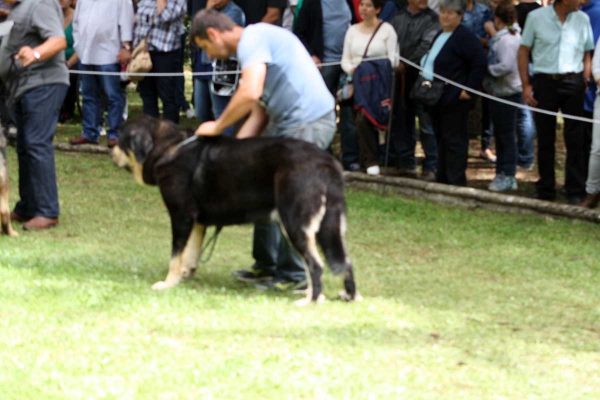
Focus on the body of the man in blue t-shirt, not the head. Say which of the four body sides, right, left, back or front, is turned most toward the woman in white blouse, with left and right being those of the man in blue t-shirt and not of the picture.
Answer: right

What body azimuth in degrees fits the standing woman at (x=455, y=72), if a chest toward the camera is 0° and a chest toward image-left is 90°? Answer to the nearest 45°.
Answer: approximately 45°

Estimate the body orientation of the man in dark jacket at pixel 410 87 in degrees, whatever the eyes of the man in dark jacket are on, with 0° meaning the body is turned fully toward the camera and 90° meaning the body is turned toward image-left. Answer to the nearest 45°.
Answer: approximately 45°

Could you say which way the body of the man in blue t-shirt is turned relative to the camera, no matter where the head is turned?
to the viewer's left

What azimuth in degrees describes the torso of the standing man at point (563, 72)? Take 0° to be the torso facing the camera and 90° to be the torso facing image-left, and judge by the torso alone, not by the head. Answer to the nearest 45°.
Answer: approximately 0°

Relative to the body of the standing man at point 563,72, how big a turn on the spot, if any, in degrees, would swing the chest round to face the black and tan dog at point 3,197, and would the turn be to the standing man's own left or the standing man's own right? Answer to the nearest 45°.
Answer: approximately 45° to the standing man's own right

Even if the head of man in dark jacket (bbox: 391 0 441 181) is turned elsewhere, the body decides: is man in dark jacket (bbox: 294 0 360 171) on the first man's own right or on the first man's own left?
on the first man's own right

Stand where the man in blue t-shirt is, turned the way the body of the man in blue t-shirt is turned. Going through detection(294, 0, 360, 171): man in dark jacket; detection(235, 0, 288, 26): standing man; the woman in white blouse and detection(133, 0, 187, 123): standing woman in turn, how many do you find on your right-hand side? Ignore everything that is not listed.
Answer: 4

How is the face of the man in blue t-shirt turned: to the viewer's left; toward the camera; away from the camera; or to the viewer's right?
to the viewer's left
